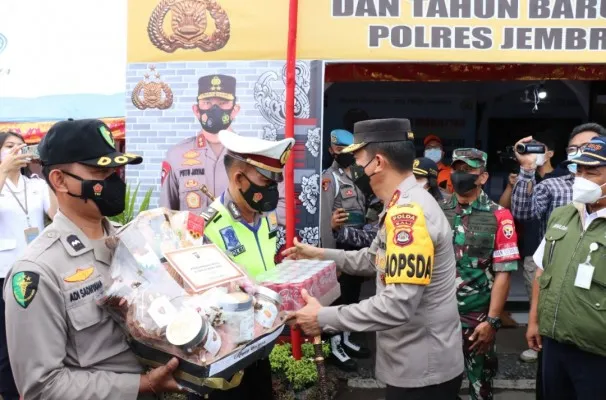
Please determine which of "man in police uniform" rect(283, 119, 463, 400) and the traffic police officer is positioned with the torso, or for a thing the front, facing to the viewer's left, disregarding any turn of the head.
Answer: the man in police uniform

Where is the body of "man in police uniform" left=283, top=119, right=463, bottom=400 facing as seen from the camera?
to the viewer's left

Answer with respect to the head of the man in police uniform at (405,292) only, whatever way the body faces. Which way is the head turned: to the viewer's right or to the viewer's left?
to the viewer's left
